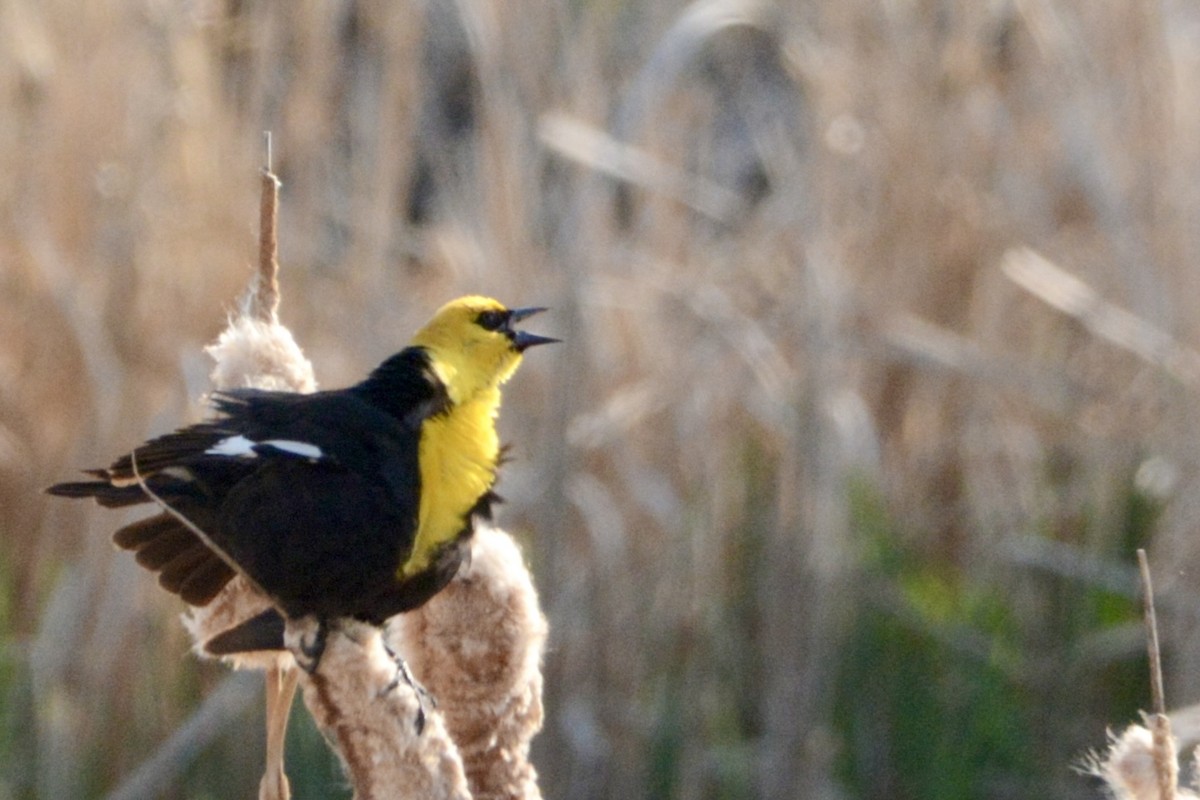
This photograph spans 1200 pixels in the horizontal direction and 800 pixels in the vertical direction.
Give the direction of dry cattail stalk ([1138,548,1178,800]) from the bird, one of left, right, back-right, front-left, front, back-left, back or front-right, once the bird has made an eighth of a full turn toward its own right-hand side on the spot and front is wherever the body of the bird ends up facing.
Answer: front

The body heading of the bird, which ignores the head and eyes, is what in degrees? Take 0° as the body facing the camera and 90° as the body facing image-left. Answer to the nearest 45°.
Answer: approximately 270°
